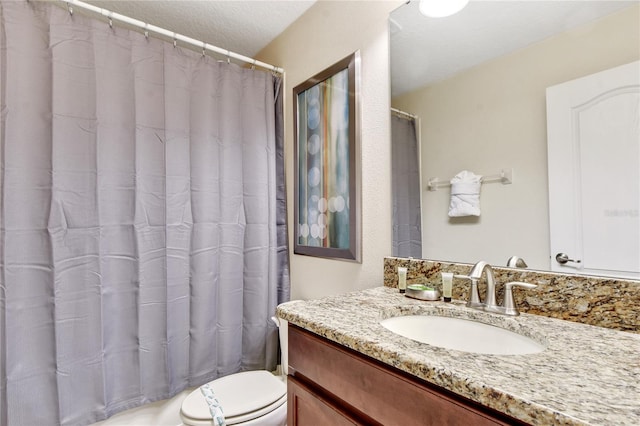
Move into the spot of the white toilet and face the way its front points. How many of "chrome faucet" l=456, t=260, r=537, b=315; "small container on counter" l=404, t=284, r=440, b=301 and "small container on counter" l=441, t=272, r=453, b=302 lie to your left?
3

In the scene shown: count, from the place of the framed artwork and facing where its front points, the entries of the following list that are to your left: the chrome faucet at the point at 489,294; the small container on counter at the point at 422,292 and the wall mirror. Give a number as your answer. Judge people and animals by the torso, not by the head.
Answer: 3

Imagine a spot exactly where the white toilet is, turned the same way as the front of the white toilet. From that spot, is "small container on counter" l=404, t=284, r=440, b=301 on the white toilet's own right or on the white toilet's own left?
on the white toilet's own left

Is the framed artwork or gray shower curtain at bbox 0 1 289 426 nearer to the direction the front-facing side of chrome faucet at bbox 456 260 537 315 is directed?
the gray shower curtain

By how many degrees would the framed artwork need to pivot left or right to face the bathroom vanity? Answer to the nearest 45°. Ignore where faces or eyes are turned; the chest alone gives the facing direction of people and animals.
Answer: approximately 45° to its left

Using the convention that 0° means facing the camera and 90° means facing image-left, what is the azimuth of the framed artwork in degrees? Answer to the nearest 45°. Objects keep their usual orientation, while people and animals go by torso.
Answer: approximately 45°

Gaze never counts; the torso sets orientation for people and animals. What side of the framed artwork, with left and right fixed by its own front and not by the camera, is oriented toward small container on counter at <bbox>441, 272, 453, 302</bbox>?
left
